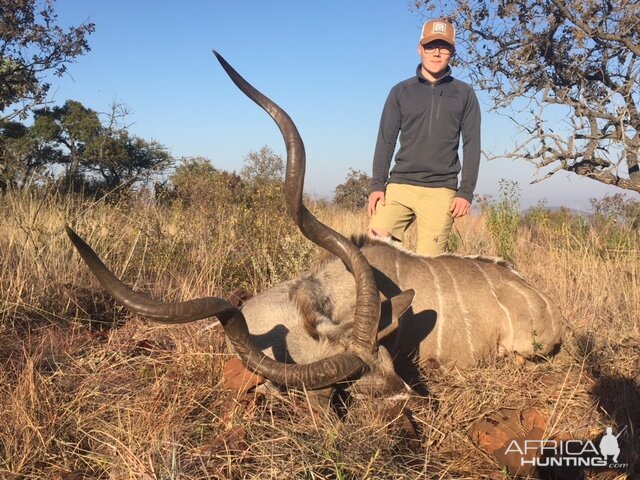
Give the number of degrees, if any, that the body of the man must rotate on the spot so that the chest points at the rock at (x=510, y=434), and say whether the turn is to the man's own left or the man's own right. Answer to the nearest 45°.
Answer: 0° — they already face it

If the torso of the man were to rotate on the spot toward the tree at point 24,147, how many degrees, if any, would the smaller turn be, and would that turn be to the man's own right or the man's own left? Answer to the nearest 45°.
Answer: approximately 135° to the man's own right

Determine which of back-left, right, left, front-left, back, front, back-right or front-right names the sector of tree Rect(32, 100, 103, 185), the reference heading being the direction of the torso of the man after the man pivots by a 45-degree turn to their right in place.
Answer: right

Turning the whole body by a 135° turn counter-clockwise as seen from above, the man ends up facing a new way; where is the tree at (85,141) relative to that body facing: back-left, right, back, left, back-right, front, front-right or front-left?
left

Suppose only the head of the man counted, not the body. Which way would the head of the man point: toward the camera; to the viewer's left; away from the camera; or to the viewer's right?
toward the camera

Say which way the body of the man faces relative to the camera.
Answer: toward the camera

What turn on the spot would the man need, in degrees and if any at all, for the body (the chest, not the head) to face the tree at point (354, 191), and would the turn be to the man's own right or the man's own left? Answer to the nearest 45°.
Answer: approximately 180°

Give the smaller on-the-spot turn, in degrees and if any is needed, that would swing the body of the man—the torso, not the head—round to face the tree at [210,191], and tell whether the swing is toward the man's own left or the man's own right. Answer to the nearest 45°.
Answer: approximately 135° to the man's own right

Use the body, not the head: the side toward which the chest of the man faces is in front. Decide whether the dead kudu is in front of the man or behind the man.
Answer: in front
